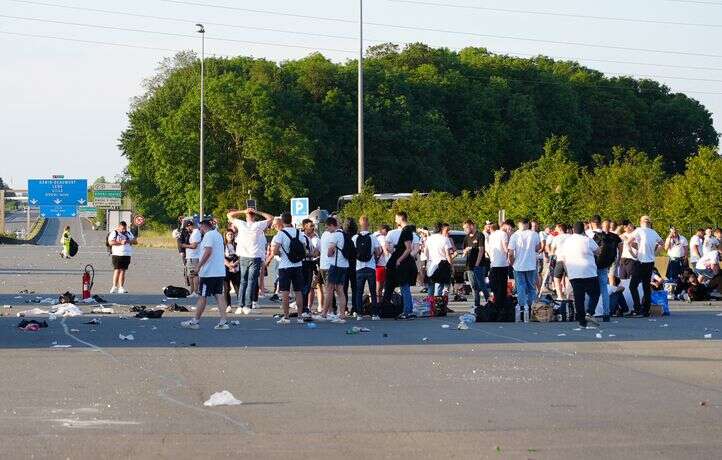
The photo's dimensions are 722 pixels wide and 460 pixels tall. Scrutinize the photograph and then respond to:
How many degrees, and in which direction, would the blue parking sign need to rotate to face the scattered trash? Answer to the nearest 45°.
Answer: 0° — it already faces it

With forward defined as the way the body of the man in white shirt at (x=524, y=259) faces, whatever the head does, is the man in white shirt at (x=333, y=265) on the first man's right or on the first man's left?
on the first man's left

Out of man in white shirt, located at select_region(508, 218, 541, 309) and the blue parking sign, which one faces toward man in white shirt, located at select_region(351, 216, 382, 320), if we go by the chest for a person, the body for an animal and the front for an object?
the blue parking sign

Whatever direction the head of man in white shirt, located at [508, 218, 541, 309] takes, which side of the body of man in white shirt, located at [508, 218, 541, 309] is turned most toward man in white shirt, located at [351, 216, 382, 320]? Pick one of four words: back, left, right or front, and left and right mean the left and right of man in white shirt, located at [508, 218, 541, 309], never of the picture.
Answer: left

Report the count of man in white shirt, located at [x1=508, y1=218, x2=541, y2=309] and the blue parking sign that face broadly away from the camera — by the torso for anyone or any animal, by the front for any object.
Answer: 1

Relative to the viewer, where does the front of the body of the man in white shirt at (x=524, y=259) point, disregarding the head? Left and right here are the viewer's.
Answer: facing away from the viewer

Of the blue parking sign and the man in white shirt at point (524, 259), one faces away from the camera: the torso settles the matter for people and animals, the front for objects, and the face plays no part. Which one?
the man in white shirt

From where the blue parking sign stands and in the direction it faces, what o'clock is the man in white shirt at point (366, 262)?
The man in white shirt is roughly at 12 o'clock from the blue parking sign.

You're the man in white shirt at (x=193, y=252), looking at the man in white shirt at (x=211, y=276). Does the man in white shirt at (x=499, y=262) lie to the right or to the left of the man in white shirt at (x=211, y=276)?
left

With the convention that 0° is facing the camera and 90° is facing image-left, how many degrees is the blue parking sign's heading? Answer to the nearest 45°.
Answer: approximately 0°

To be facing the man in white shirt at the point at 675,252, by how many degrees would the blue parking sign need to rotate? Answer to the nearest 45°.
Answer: approximately 45° to its left

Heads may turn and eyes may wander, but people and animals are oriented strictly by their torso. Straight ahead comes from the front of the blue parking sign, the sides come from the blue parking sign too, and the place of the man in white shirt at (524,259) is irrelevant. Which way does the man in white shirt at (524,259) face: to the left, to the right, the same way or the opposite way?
the opposite way

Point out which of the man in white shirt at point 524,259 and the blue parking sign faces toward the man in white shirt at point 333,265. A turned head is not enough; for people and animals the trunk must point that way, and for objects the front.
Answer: the blue parking sign

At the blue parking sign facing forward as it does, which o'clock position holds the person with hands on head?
The person with hands on head is roughly at 12 o'clock from the blue parking sign.
